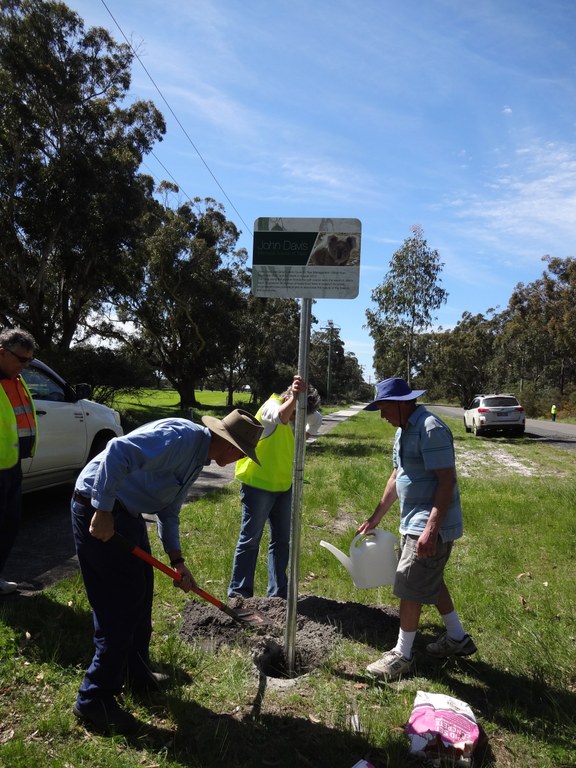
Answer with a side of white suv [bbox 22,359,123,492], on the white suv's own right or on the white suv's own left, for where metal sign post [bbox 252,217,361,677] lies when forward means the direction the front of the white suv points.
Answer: on the white suv's own right

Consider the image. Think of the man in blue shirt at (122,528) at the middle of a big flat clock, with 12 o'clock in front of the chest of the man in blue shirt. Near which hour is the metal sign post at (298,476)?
The metal sign post is roughly at 11 o'clock from the man in blue shirt.

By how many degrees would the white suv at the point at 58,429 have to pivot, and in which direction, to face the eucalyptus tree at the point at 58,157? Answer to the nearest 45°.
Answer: approximately 45° to its left

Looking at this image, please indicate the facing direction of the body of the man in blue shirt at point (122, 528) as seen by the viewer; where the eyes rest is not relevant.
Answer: to the viewer's right

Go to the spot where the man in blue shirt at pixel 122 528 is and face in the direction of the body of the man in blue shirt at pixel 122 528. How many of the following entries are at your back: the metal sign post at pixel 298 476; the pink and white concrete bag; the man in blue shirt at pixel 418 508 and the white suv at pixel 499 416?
0

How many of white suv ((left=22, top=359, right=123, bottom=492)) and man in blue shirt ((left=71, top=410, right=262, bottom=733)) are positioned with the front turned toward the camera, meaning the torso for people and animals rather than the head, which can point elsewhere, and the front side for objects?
0

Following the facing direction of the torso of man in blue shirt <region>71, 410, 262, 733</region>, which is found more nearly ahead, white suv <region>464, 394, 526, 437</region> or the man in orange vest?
the white suv

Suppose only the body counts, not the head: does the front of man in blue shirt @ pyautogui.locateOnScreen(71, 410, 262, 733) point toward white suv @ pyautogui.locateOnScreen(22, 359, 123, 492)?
no

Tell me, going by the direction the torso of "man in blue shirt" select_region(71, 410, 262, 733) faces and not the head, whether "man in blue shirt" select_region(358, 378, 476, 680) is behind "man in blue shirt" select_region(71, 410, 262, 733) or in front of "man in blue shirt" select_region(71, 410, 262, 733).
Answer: in front

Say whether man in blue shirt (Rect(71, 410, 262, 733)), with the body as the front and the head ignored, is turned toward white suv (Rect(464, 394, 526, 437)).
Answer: no

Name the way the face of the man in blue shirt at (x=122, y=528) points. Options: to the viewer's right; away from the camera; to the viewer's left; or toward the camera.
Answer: to the viewer's right

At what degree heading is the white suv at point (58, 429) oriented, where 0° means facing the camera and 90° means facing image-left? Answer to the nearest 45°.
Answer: approximately 225°

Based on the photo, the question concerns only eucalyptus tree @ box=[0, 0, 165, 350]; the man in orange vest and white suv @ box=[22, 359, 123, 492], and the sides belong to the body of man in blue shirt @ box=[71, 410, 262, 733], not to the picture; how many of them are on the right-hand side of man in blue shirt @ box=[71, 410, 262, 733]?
0

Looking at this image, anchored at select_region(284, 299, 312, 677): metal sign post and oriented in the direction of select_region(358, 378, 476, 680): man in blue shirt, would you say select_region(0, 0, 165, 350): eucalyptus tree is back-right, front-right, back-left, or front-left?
back-left
